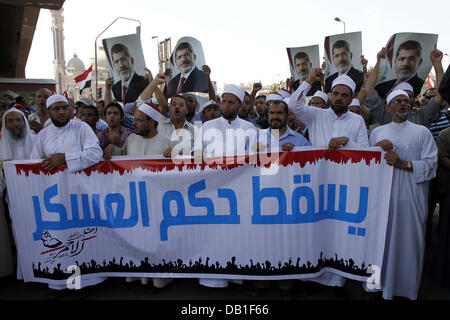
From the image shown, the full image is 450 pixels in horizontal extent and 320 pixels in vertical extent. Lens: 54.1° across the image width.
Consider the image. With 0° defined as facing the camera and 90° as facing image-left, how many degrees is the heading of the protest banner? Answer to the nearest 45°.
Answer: approximately 0°

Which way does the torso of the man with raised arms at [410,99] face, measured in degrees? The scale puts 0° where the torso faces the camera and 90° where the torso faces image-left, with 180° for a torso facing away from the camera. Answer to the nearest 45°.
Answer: approximately 0°

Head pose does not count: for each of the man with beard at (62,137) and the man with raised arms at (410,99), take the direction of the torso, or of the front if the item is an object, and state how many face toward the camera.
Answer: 2
